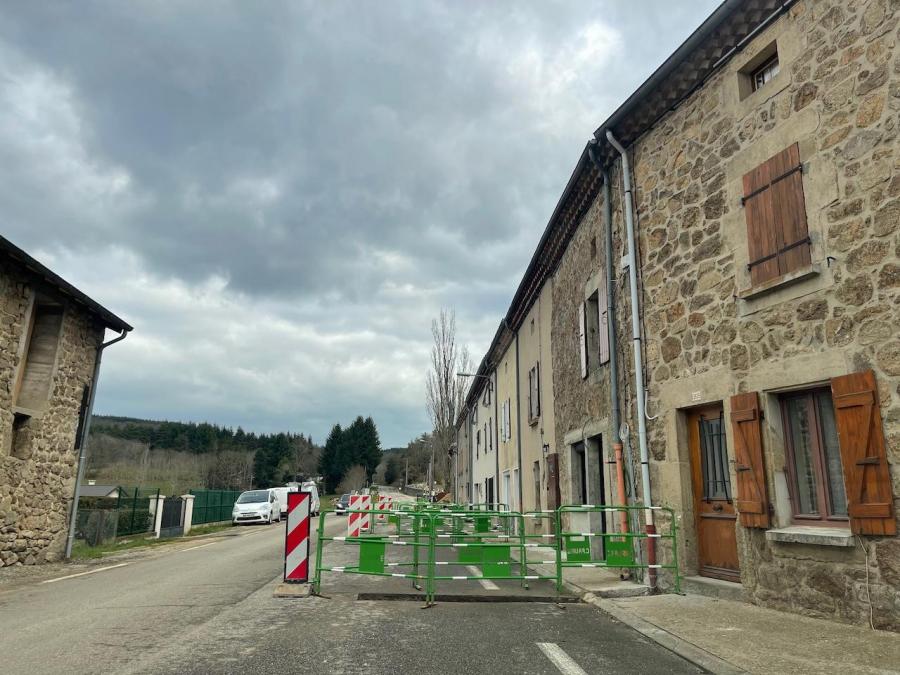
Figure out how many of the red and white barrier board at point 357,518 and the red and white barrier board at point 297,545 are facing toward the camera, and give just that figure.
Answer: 2

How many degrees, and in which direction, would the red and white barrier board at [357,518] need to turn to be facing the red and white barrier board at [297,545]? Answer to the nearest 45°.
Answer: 0° — it already faces it

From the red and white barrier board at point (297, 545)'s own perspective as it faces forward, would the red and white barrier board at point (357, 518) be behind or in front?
behind

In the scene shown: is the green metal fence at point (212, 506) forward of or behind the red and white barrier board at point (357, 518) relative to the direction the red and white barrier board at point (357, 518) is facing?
behind

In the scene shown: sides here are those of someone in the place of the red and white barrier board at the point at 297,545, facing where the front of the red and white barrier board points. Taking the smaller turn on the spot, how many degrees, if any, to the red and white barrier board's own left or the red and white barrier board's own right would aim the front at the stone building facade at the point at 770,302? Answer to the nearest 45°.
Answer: approximately 45° to the red and white barrier board's own left

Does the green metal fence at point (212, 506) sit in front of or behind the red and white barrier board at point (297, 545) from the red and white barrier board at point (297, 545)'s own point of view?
behind

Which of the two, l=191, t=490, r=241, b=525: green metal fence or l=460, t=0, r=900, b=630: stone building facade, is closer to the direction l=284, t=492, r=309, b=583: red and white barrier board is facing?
the stone building facade

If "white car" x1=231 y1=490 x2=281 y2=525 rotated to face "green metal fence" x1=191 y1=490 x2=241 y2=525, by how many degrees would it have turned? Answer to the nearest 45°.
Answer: approximately 45° to its right

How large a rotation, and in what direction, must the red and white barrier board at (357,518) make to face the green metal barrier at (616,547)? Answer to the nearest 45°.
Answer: approximately 45° to its left

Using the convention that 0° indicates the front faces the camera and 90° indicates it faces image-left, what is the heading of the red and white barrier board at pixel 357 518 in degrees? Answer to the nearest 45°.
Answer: approximately 0°

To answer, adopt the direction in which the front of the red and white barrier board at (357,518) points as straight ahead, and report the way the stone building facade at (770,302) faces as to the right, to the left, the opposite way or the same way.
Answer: to the right

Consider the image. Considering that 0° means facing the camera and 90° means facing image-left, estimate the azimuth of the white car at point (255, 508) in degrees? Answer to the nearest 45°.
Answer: approximately 45°

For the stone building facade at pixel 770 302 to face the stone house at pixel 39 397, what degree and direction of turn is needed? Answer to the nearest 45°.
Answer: approximately 45° to its right
